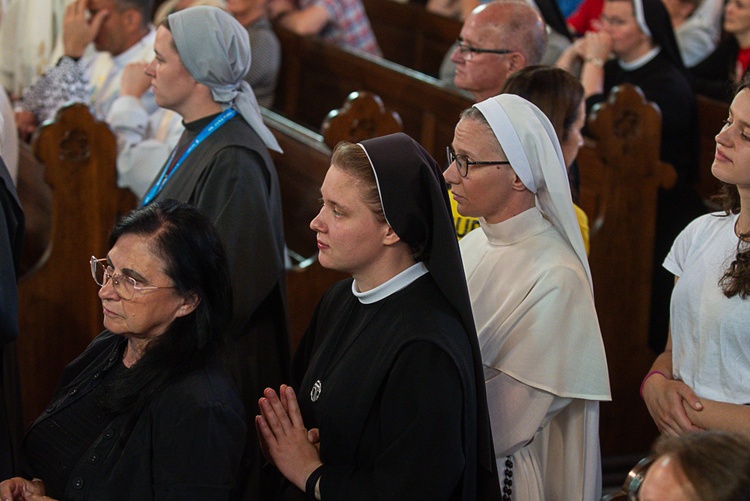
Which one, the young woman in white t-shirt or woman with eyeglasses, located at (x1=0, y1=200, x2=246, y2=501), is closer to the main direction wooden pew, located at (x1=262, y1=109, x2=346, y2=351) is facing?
the woman with eyeglasses

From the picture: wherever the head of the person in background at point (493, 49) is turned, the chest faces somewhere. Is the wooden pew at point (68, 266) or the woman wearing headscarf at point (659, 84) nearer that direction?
the wooden pew

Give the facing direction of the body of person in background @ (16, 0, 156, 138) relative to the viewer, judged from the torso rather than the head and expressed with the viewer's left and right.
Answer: facing to the left of the viewer

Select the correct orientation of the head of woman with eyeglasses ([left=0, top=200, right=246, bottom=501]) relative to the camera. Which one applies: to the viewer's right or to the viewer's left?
to the viewer's left

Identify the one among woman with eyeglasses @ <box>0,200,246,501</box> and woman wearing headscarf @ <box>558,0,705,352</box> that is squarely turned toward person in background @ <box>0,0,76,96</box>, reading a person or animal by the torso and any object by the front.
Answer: the woman wearing headscarf

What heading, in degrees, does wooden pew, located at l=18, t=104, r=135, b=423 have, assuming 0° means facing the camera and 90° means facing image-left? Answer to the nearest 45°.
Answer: approximately 45°

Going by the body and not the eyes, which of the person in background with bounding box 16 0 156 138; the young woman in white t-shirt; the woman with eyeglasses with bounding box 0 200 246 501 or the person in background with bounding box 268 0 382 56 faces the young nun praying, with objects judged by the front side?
the young woman in white t-shirt

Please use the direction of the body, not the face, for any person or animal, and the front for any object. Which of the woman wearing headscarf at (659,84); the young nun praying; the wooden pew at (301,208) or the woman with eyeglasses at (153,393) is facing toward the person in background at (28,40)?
the woman wearing headscarf

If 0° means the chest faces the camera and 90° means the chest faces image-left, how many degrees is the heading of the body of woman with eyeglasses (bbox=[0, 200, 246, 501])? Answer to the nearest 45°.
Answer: approximately 45°

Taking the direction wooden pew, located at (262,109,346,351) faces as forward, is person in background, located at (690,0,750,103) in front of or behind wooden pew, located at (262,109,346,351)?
behind

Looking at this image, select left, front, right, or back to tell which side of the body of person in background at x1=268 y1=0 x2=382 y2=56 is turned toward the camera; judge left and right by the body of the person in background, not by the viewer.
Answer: left

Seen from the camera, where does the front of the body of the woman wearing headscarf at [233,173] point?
to the viewer's left

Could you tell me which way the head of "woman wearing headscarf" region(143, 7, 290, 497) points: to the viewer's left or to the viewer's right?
to the viewer's left
